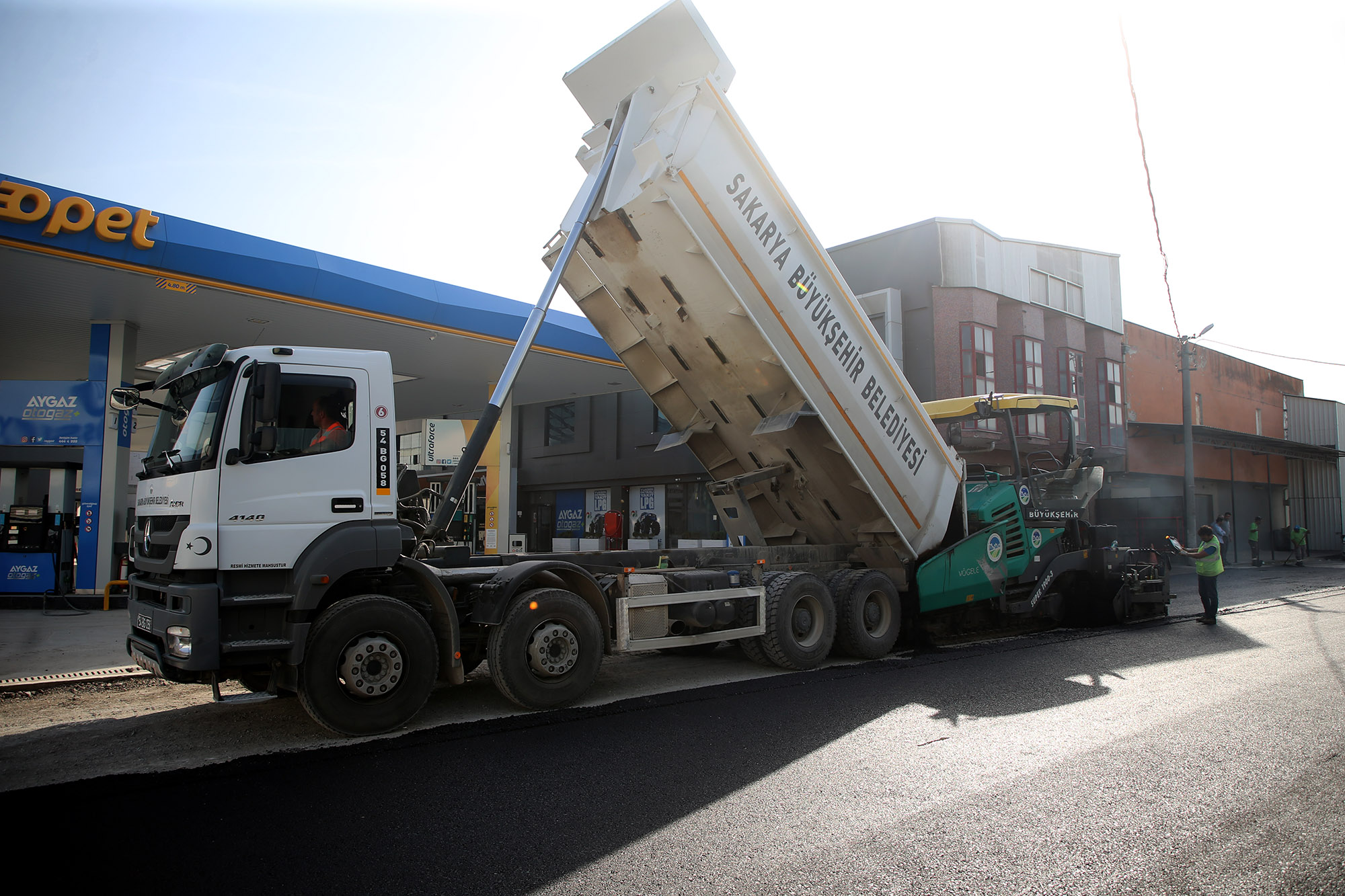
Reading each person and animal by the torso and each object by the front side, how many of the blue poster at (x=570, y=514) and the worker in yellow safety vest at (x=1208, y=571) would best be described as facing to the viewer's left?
1

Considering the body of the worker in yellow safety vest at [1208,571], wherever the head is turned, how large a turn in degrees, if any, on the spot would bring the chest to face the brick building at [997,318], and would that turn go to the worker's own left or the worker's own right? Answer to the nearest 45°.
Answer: approximately 45° to the worker's own right

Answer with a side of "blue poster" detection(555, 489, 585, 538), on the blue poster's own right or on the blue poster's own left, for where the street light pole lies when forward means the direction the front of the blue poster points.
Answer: on the blue poster's own left

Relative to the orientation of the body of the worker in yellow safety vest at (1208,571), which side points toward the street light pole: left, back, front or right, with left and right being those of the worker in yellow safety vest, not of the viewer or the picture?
right

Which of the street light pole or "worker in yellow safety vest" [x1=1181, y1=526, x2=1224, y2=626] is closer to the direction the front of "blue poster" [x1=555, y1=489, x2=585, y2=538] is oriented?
the worker in yellow safety vest

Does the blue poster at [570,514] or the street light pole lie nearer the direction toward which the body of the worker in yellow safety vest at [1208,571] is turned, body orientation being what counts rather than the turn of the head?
the blue poster

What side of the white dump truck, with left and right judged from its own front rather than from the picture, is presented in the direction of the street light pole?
back

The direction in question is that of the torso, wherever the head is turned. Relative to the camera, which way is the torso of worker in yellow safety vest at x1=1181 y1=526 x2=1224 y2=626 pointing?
to the viewer's left

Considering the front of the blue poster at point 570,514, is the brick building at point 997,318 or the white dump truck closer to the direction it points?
the white dump truck

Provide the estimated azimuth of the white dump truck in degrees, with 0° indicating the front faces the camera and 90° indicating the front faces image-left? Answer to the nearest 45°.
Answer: approximately 45°
